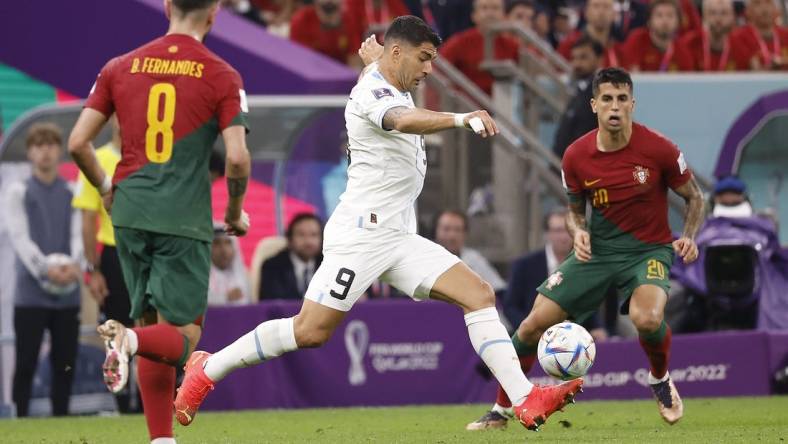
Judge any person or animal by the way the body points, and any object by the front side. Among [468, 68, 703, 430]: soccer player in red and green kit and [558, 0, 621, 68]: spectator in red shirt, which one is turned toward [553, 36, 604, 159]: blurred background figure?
the spectator in red shirt

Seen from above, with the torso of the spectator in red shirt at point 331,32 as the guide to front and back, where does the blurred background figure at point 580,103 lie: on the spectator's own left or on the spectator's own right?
on the spectator's own left

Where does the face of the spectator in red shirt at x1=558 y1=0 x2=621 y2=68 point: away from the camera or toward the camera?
toward the camera

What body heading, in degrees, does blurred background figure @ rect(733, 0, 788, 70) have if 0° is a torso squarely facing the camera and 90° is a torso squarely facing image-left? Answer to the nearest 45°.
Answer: approximately 0°

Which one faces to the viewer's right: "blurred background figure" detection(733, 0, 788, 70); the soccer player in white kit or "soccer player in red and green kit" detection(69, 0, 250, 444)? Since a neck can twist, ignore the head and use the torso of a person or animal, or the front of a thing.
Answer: the soccer player in white kit

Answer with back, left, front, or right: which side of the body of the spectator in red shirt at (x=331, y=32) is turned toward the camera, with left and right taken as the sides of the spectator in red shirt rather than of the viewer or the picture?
front

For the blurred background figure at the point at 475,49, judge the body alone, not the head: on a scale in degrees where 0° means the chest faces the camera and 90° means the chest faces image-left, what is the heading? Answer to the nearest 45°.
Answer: approximately 0°

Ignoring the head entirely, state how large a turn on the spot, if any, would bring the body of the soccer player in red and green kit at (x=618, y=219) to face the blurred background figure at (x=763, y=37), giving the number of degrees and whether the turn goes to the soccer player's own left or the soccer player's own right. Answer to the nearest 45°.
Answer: approximately 180°

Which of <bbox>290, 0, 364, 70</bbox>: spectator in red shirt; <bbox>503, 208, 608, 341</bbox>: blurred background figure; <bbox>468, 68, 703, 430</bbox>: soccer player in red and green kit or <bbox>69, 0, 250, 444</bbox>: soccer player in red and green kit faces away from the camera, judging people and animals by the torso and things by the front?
<bbox>69, 0, 250, 444</bbox>: soccer player in red and green kit

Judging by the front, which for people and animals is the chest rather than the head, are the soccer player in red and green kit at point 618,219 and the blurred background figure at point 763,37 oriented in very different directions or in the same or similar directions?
same or similar directions

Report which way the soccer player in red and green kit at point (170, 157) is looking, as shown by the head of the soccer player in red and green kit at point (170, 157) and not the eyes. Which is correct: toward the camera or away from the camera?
away from the camera

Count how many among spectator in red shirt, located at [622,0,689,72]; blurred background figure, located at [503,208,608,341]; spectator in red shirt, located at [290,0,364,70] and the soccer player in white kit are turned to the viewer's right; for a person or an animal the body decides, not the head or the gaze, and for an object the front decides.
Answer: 1

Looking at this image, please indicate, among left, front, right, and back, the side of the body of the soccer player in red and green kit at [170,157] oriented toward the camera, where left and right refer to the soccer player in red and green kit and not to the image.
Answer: back

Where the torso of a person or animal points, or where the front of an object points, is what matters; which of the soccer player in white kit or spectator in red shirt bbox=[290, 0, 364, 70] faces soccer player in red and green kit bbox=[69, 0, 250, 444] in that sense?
the spectator in red shirt

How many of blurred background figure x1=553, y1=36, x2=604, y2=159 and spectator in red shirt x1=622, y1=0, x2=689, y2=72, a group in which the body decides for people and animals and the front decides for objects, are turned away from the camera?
0

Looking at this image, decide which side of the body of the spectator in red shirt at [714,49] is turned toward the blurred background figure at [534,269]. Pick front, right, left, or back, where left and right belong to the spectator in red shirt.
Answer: front

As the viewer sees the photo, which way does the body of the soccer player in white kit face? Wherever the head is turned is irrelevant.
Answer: to the viewer's right
